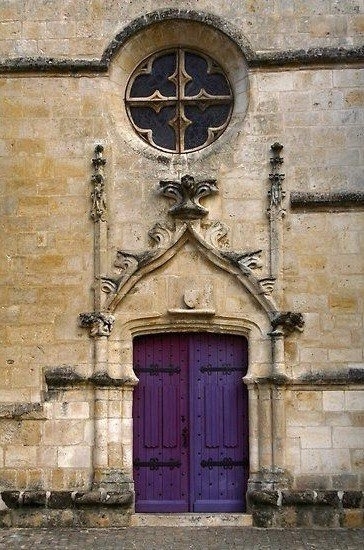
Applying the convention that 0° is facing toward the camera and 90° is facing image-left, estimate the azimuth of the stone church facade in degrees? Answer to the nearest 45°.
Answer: approximately 0°
